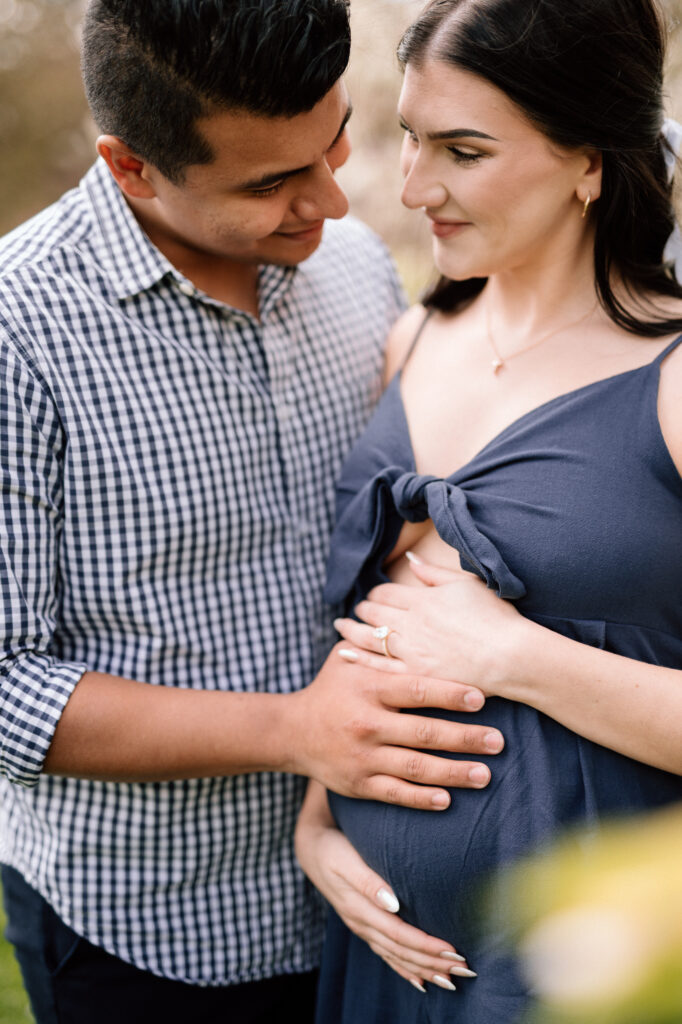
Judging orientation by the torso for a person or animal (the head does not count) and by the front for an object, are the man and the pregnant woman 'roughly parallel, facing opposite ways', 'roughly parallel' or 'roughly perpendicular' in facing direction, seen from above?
roughly perpendicular

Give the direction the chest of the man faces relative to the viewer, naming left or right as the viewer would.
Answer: facing the viewer and to the right of the viewer

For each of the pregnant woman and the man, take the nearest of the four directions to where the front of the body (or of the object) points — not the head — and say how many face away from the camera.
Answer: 0

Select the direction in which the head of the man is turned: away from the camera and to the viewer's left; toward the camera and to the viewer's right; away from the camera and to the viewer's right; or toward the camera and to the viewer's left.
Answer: toward the camera and to the viewer's right

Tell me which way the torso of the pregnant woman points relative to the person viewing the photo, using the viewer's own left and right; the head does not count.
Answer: facing the viewer and to the left of the viewer
